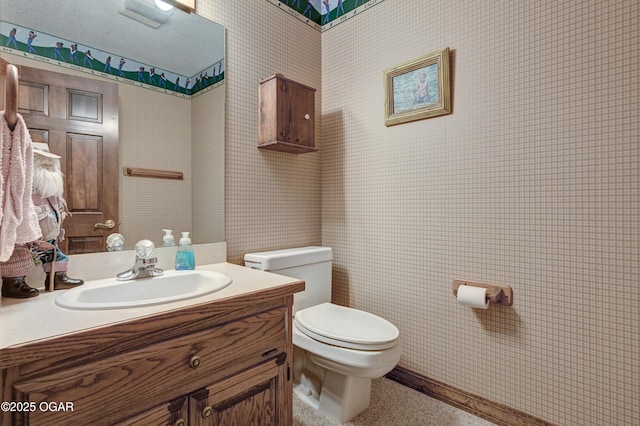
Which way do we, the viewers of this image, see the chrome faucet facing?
facing the viewer and to the right of the viewer

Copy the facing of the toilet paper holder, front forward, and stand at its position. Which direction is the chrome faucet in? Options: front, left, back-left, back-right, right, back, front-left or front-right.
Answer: front

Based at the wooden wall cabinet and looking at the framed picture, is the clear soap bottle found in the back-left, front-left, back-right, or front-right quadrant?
back-right

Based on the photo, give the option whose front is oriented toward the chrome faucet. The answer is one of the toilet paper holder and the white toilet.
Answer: the toilet paper holder

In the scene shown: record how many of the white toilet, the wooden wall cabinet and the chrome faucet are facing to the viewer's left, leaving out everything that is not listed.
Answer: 0

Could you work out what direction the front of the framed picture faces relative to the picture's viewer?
facing the viewer and to the left of the viewer

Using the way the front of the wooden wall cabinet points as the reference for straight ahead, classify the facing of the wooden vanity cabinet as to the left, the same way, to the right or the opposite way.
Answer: the same way

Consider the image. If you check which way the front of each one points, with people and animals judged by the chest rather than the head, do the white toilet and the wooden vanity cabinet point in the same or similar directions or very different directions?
same or similar directions

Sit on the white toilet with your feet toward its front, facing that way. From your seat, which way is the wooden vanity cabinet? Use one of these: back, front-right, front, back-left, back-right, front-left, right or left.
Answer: right

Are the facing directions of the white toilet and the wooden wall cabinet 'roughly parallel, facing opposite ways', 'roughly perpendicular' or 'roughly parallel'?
roughly parallel

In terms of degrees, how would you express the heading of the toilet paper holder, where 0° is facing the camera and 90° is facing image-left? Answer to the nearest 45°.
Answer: approximately 45°

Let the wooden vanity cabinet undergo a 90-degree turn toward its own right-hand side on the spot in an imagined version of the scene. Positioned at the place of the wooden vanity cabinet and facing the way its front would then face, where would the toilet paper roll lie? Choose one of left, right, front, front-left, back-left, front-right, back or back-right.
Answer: back-left
